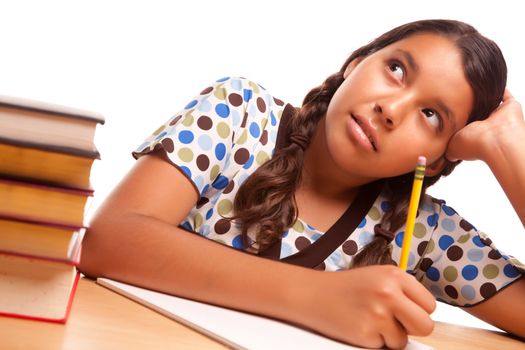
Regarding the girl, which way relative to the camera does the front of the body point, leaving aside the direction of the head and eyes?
toward the camera

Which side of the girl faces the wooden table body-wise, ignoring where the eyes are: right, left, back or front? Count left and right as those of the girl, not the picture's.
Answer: front
